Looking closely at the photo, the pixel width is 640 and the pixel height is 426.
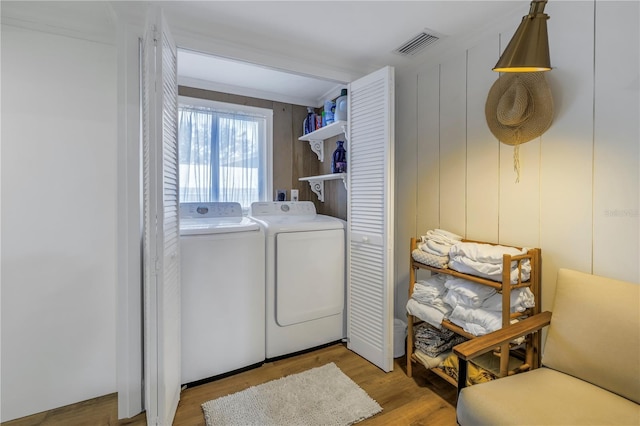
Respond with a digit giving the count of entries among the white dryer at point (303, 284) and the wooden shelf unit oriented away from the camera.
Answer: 0

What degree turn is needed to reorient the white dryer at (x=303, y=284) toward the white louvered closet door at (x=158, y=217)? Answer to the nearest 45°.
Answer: approximately 90° to its right

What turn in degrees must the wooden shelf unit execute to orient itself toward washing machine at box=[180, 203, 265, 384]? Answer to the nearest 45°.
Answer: approximately 45° to its right

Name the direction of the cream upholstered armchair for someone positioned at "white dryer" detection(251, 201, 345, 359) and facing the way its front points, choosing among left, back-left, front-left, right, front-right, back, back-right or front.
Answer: front

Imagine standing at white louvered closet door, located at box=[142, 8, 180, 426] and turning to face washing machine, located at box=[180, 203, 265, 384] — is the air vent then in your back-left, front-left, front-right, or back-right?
front-right

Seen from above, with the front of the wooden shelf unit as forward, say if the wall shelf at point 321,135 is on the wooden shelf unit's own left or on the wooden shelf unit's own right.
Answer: on the wooden shelf unit's own right

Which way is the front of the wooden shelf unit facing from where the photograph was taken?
facing the viewer and to the left of the viewer

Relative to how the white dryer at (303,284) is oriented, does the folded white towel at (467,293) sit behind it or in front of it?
in front

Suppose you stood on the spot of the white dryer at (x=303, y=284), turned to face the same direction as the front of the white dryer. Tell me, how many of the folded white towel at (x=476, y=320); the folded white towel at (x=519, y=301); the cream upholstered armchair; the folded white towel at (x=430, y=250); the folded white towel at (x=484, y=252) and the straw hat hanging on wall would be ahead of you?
6

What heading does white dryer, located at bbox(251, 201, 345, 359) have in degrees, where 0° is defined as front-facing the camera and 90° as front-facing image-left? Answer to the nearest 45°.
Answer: approximately 315°
